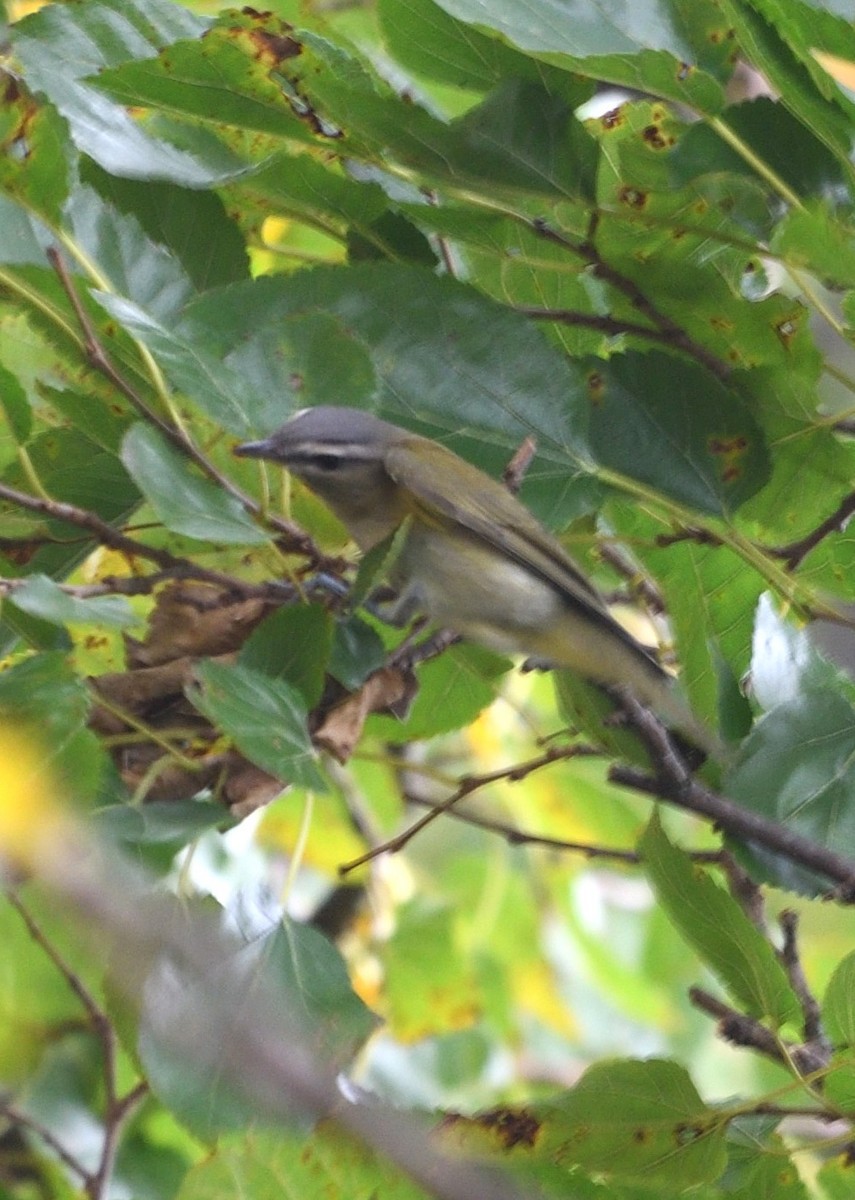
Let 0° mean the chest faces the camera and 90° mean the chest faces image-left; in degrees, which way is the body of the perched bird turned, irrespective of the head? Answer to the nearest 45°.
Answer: approximately 90°
